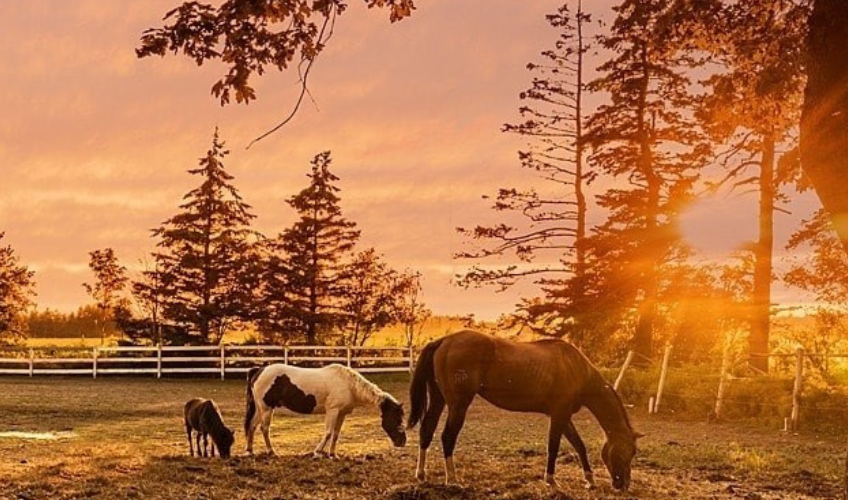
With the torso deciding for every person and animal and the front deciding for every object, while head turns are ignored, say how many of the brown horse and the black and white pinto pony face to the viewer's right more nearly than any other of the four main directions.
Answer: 2

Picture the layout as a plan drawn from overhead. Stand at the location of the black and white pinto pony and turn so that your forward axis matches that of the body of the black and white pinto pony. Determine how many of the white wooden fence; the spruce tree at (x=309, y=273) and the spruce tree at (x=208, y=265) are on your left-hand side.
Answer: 3

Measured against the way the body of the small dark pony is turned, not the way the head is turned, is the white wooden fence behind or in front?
behind

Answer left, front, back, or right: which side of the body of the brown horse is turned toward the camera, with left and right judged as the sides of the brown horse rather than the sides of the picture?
right

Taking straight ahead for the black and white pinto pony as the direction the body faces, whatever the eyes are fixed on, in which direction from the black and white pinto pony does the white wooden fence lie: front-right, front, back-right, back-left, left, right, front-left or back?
left

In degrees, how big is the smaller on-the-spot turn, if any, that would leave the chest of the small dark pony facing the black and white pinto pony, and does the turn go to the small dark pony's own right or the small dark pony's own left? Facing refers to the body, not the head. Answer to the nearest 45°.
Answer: approximately 45° to the small dark pony's own left

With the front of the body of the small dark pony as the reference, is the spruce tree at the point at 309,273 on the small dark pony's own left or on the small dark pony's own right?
on the small dark pony's own left

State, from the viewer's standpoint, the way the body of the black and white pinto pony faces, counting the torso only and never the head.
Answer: to the viewer's right

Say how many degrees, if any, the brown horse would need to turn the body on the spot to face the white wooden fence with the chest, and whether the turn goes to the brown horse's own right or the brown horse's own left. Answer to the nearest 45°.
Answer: approximately 135° to the brown horse's own left
